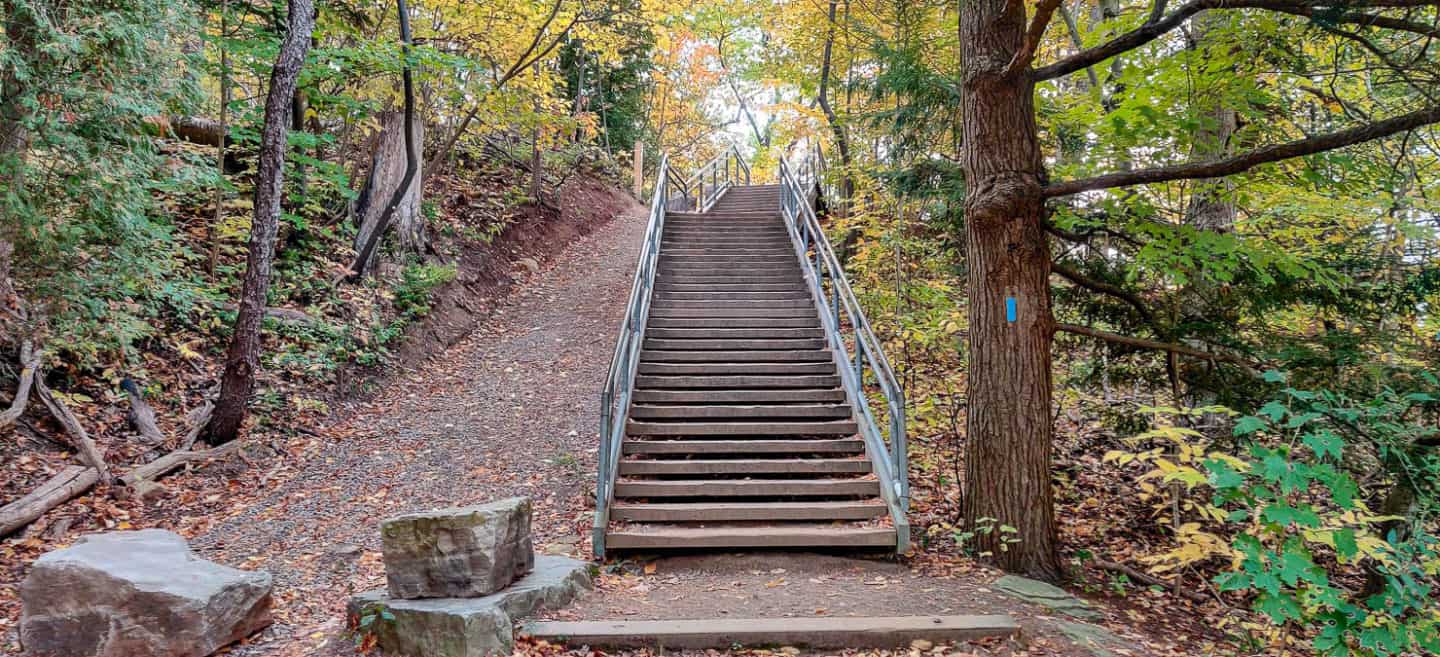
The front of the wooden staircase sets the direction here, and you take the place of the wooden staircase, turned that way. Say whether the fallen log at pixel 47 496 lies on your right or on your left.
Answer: on your right

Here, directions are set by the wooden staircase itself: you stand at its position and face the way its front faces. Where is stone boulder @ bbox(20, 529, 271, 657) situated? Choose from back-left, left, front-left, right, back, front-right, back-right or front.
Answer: front-right

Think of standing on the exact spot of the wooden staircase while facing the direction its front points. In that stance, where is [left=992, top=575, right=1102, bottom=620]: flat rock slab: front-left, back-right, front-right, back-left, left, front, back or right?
front-left

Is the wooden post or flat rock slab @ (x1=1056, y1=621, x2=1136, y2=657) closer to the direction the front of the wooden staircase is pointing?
the flat rock slab

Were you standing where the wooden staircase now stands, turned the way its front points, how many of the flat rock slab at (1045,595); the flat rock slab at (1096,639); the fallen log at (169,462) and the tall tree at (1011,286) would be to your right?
1

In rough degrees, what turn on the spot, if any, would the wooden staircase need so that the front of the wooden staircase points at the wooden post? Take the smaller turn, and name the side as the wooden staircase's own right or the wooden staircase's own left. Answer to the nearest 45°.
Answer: approximately 180°

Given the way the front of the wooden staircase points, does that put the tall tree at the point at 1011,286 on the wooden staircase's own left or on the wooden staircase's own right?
on the wooden staircase's own left

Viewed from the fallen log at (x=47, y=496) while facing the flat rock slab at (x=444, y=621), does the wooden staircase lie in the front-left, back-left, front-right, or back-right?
front-left

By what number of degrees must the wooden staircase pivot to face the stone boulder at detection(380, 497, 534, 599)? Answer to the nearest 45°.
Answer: approximately 45° to its right

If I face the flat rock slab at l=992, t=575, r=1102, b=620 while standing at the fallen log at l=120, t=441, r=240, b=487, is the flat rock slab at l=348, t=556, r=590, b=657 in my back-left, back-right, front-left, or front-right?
front-right

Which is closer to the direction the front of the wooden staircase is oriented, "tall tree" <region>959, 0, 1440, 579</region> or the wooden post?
the tall tree

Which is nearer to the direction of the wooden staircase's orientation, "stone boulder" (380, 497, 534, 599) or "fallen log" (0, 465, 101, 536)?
the stone boulder

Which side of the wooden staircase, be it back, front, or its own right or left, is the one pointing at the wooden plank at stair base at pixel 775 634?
front

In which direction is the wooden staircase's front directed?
toward the camera

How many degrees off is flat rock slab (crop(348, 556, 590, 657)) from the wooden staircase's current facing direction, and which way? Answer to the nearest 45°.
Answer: approximately 45° to its right

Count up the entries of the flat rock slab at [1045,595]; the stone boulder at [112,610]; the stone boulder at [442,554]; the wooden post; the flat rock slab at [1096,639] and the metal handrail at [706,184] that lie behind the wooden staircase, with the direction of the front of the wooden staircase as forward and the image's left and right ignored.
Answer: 2

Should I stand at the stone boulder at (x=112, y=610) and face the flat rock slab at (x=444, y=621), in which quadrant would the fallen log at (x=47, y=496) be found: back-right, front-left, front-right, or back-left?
back-left
